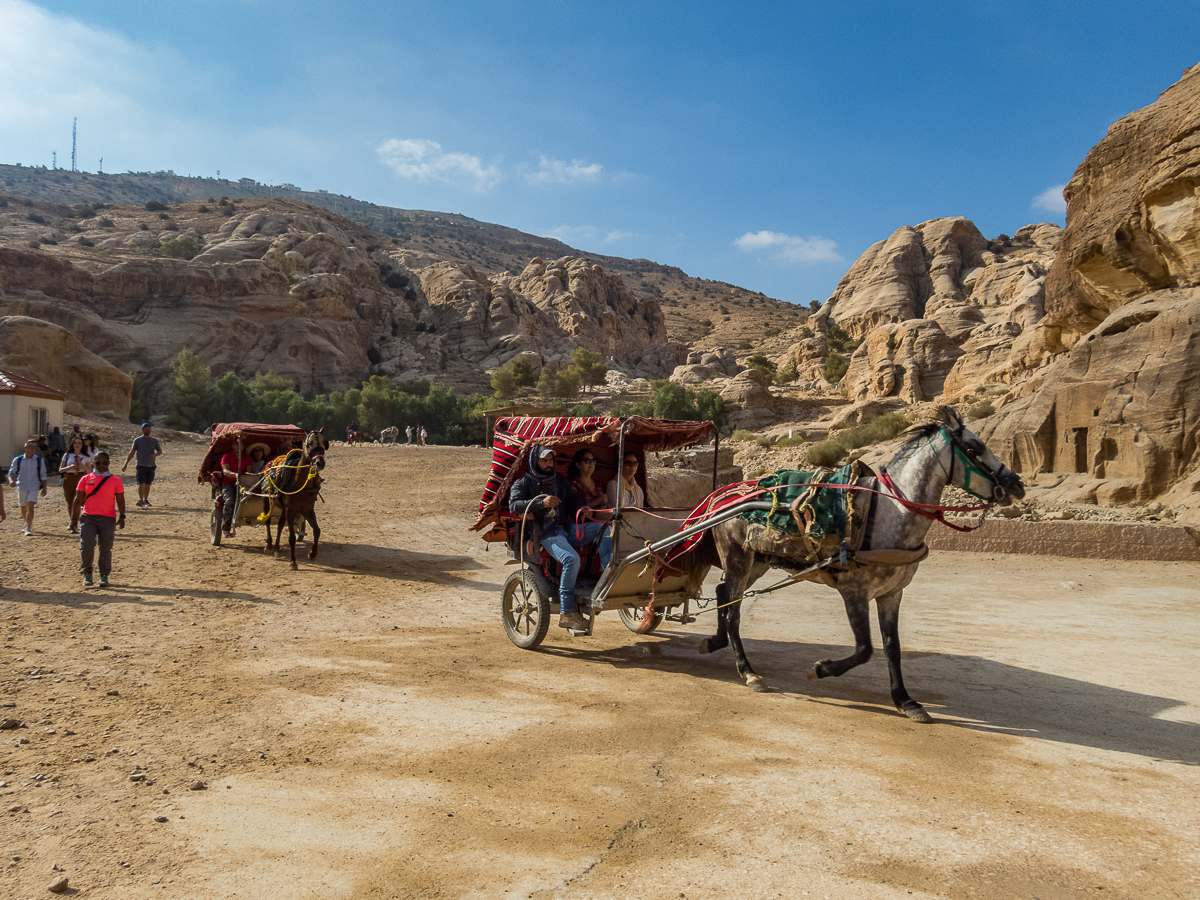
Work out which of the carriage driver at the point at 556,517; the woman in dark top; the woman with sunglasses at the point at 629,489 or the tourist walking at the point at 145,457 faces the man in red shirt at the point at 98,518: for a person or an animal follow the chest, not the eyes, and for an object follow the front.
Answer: the tourist walking

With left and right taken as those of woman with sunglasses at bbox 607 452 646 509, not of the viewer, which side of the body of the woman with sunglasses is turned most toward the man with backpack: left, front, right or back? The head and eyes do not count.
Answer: back

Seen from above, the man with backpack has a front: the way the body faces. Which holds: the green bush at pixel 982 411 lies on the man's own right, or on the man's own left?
on the man's own left

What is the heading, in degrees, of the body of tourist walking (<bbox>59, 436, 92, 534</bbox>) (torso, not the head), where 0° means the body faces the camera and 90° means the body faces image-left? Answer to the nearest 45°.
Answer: approximately 0°

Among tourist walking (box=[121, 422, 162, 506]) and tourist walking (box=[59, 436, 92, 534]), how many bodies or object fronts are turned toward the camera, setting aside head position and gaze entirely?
2

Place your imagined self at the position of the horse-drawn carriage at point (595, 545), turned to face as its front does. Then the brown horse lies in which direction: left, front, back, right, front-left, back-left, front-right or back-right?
back

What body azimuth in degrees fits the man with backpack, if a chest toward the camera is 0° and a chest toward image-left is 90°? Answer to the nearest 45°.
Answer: approximately 0°

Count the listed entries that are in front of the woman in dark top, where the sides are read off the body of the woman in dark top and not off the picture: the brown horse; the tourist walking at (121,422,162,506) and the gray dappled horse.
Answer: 1
